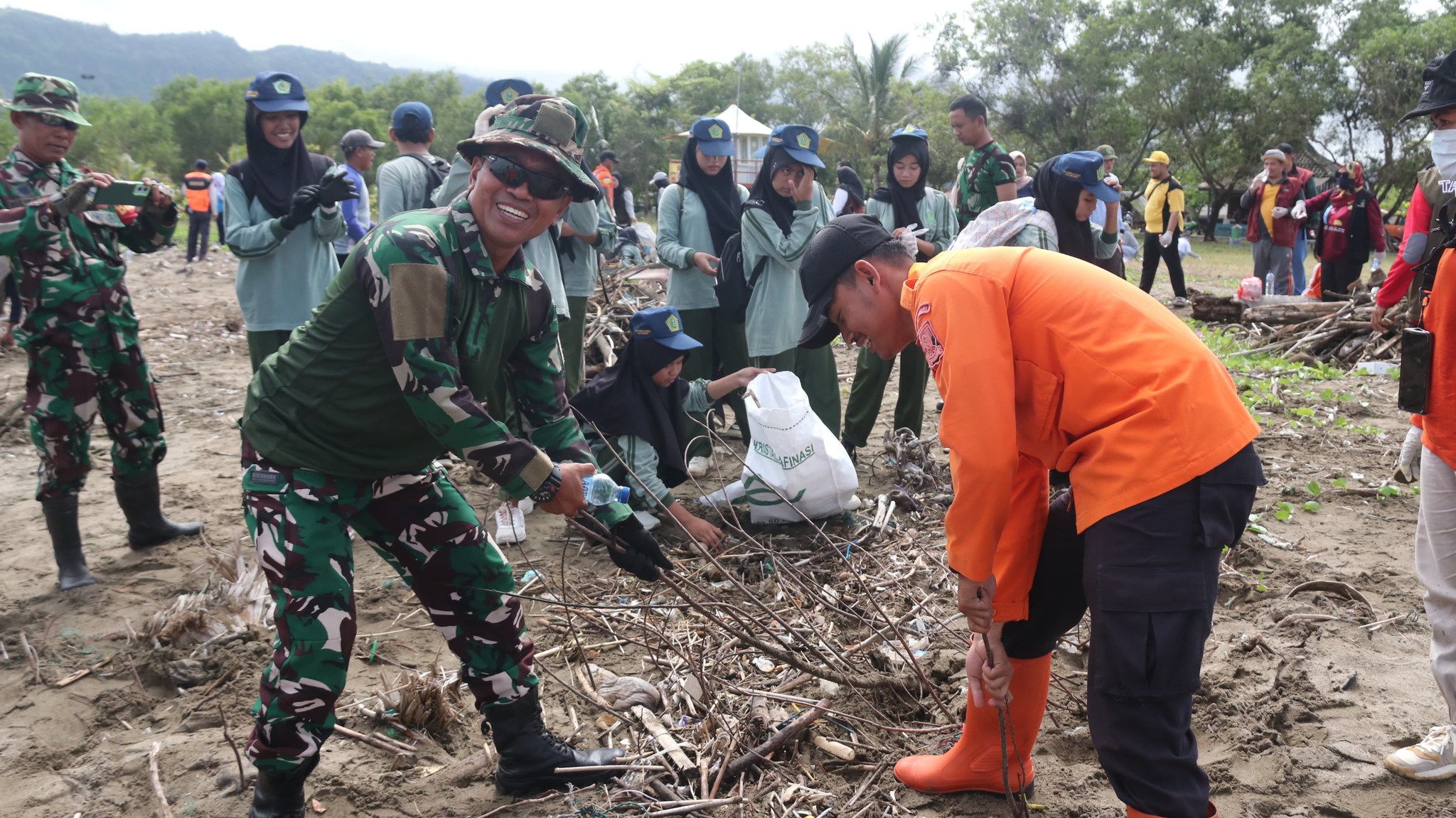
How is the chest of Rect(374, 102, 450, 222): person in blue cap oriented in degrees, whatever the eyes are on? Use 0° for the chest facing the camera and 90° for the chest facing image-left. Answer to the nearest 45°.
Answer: approximately 180°

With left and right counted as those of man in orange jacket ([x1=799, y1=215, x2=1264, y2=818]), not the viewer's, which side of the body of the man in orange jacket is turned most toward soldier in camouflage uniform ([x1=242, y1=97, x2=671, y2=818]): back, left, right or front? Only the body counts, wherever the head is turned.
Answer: front

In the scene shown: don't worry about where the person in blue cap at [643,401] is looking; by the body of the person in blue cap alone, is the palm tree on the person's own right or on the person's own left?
on the person's own left

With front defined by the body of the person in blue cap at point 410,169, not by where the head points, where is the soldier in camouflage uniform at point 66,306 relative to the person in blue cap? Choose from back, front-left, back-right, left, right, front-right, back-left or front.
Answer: back-left

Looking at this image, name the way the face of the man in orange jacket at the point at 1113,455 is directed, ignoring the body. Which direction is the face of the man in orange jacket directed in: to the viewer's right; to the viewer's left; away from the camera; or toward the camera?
to the viewer's left

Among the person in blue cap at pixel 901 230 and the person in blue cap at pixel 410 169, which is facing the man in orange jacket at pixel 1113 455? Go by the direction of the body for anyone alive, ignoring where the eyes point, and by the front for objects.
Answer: the person in blue cap at pixel 901 230

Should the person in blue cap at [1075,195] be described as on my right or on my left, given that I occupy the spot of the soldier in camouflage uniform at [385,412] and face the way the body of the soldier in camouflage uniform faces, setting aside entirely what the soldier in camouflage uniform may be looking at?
on my left

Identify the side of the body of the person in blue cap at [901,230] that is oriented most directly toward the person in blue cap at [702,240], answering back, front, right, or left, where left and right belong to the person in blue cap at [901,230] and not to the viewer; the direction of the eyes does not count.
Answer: right

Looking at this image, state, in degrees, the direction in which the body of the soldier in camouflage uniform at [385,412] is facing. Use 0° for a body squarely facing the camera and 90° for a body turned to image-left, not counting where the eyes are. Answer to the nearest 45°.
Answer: approximately 315°

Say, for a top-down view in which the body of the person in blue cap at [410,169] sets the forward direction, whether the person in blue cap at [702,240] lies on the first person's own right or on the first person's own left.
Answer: on the first person's own right

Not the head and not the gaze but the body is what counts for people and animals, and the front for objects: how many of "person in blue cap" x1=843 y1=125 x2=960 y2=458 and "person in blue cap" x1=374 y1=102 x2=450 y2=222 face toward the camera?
1

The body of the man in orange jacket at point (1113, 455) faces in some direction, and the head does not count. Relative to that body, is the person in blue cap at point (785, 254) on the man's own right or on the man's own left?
on the man's own right

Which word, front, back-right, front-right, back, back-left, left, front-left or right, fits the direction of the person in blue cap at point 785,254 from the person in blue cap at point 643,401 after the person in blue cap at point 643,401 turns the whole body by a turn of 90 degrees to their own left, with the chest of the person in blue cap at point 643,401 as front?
front
